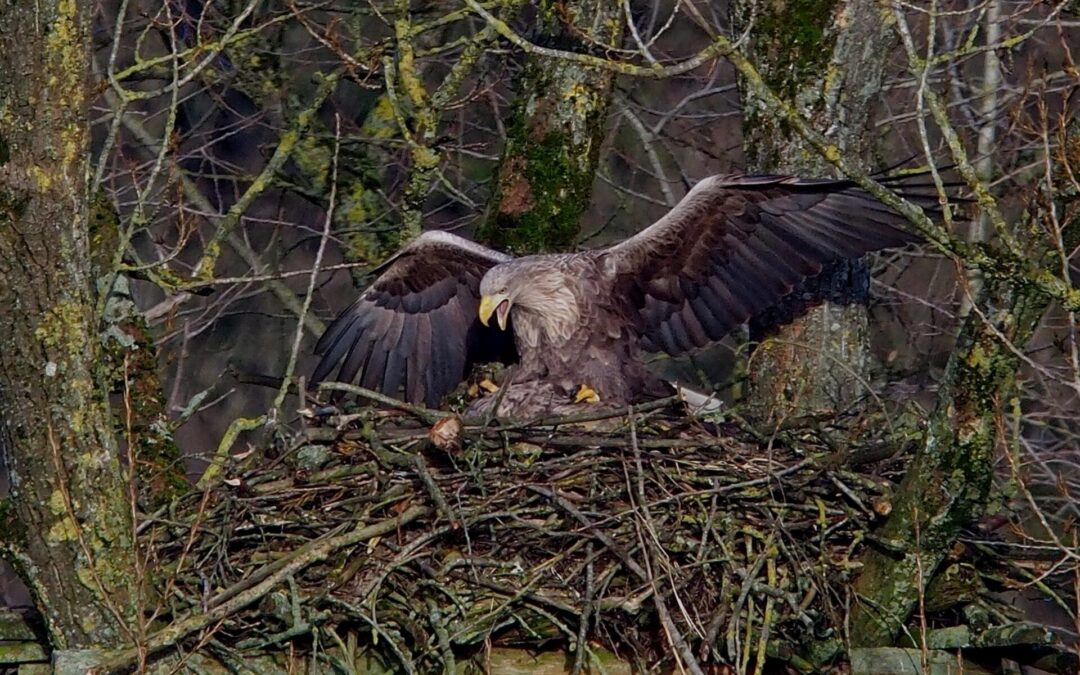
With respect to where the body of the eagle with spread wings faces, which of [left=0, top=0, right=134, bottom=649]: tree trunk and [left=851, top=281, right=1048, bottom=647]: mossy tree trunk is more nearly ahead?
the tree trunk

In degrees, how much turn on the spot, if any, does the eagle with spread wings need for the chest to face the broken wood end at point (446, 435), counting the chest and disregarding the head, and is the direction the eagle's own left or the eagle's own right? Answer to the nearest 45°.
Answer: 0° — it already faces it

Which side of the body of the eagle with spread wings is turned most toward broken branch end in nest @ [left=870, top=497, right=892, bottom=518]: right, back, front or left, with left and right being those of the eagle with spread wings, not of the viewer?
left

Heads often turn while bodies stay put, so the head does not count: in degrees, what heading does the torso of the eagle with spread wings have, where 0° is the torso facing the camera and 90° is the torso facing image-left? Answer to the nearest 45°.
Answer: approximately 45°

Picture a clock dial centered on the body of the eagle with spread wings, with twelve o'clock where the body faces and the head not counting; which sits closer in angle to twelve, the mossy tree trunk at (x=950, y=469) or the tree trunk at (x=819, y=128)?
the mossy tree trunk

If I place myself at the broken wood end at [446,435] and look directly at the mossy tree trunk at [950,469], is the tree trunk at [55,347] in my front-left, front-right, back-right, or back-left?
back-right

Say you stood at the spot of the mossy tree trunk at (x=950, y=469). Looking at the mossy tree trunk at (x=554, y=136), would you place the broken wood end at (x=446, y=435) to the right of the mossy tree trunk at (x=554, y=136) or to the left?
left

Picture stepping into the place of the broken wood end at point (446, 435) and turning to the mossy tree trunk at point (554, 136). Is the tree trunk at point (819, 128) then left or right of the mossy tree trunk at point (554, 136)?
right
